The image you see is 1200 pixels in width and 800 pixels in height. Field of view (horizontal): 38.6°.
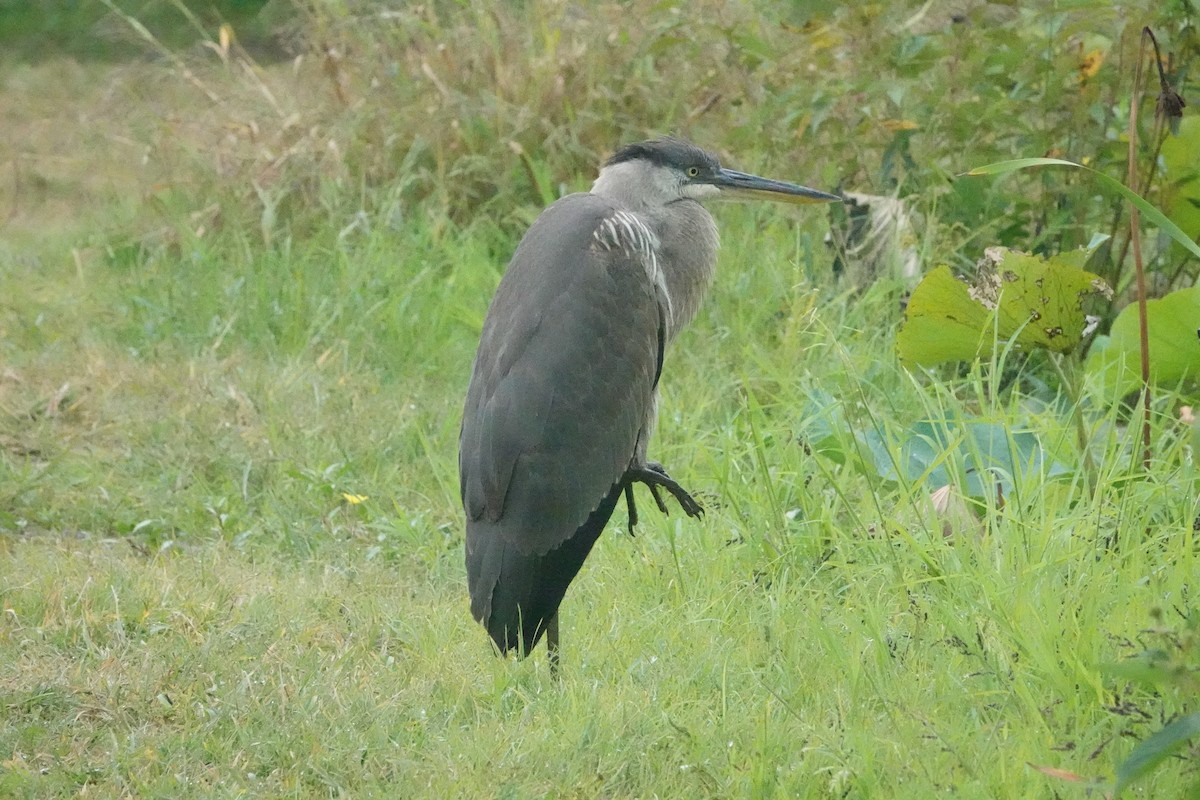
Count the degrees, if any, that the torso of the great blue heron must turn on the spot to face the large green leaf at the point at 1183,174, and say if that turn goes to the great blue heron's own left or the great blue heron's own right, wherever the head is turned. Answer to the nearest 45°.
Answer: approximately 45° to the great blue heron's own left

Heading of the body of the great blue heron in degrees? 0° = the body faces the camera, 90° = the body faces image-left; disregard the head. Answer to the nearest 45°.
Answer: approximately 270°

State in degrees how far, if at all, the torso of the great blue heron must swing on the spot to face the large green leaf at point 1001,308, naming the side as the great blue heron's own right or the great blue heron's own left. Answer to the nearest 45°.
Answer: approximately 45° to the great blue heron's own left

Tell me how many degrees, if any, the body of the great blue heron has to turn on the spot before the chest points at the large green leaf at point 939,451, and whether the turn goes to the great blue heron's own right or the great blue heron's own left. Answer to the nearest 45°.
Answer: approximately 45° to the great blue heron's own left

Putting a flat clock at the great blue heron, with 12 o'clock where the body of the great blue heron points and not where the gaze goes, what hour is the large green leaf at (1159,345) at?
The large green leaf is roughly at 11 o'clock from the great blue heron.
